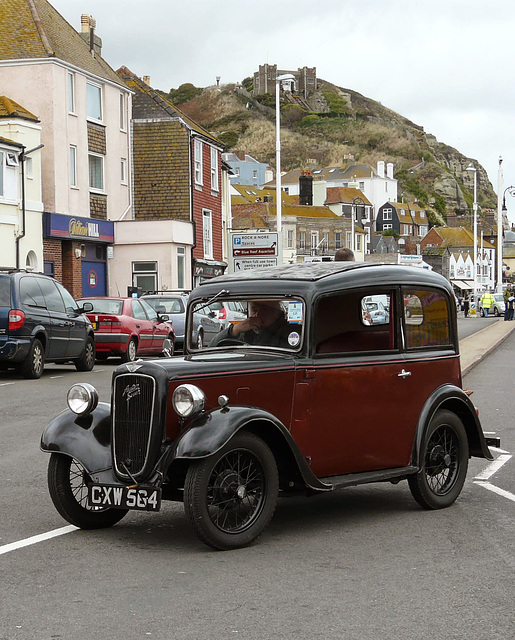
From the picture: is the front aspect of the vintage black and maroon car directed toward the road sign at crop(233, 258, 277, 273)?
no

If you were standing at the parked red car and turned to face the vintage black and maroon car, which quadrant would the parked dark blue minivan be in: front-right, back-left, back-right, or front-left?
front-right

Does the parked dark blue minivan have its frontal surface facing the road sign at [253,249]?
yes

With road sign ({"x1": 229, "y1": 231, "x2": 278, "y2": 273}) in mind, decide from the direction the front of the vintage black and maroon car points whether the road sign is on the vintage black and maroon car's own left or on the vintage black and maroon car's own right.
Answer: on the vintage black and maroon car's own right

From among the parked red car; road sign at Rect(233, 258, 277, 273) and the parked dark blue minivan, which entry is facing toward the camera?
the road sign

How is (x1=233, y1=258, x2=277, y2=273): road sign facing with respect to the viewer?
toward the camera

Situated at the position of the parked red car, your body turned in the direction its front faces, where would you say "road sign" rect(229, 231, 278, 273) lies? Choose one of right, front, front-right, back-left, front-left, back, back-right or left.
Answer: front

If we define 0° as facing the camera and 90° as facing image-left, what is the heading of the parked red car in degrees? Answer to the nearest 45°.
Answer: approximately 225°

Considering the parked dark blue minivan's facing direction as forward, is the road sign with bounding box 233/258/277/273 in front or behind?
in front

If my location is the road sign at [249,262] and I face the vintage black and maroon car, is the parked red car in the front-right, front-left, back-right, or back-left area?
front-right

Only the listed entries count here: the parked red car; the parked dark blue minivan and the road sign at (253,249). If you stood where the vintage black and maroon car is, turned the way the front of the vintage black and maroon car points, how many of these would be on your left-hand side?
0

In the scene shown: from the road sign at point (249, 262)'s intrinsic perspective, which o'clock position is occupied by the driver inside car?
The driver inside car is roughly at 12 o'clock from the road sign.

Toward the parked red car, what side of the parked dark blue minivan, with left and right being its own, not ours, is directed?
front

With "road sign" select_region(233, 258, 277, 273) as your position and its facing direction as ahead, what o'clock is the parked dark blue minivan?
The parked dark blue minivan is roughly at 1 o'clock from the road sign.

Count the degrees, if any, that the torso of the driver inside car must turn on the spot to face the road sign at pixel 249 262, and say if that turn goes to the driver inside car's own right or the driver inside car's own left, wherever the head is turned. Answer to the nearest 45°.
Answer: approximately 135° to the driver inside car's own right

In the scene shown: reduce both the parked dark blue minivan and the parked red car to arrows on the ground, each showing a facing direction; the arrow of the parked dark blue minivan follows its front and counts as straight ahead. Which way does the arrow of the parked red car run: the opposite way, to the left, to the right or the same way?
the same way

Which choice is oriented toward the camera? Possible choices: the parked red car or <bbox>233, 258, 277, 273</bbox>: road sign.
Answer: the road sign

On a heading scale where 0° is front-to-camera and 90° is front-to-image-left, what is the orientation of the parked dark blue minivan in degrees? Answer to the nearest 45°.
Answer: approximately 225°

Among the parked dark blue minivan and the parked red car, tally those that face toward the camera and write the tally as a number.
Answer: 0

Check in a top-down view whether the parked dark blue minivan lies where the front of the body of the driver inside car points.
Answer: no
